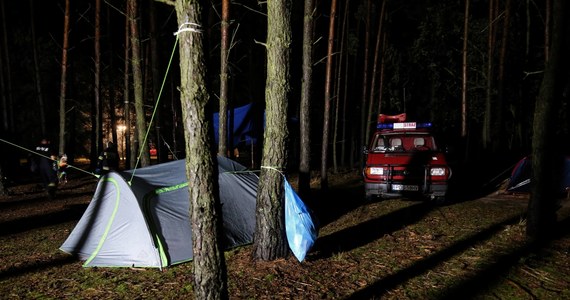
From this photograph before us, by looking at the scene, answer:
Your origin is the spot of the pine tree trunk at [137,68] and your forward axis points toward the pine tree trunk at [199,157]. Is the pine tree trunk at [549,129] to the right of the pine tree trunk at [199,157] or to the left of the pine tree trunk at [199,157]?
left

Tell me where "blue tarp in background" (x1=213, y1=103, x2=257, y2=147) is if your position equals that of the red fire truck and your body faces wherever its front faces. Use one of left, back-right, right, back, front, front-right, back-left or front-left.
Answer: back-right

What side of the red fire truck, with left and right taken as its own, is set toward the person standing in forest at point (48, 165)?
right

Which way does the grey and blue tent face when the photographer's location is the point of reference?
facing the viewer and to the left of the viewer

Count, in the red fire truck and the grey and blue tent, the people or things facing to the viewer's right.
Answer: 0

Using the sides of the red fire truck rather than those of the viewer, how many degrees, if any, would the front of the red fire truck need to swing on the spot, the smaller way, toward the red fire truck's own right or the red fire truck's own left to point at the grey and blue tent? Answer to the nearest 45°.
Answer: approximately 45° to the red fire truck's own right

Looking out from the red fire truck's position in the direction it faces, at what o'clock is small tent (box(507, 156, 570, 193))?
The small tent is roughly at 8 o'clock from the red fire truck.

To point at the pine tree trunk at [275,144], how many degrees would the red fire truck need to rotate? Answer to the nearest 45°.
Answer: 0° — it already faces it

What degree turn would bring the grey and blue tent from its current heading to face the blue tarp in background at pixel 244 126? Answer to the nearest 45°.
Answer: approximately 135° to its right

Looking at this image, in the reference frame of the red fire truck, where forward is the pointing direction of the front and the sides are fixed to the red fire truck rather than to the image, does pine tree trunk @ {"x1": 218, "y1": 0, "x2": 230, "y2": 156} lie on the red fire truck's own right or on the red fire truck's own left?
on the red fire truck's own right

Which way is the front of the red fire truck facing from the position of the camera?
facing the viewer

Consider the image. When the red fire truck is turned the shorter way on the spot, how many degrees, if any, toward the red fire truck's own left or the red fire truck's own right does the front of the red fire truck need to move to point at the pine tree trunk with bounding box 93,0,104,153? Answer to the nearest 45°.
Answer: approximately 90° to the red fire truck's own right

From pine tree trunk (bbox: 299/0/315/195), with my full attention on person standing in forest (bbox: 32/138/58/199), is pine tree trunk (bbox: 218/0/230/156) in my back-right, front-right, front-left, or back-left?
front-right

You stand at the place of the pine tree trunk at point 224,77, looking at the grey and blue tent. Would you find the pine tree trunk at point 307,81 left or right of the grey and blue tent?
left

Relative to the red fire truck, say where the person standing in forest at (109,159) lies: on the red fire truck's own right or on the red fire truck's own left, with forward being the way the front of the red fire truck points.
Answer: on the red fire truck's own right

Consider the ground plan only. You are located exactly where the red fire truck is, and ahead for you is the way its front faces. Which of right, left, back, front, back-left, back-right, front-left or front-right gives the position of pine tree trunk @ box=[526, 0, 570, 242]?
front-left
